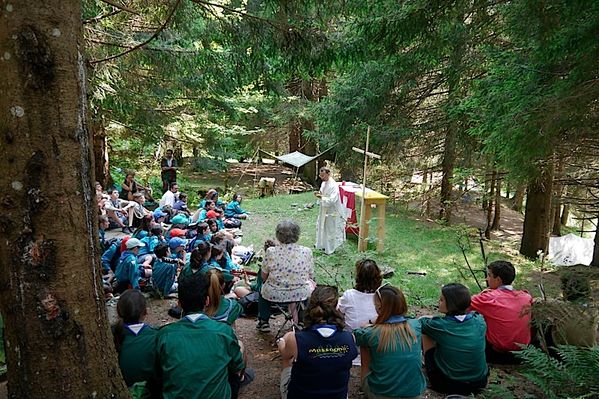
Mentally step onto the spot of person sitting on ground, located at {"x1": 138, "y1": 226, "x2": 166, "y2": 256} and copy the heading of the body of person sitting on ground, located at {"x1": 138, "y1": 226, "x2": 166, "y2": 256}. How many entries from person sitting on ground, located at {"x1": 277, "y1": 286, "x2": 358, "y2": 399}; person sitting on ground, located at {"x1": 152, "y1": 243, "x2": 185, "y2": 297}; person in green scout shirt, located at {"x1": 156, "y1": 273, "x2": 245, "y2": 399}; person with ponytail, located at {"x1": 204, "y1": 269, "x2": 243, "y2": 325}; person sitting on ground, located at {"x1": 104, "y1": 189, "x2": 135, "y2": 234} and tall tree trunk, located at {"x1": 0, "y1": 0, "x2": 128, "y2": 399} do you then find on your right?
5

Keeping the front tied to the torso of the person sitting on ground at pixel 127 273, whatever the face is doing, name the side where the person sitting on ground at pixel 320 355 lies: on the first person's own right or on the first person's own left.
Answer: on the first person's own right

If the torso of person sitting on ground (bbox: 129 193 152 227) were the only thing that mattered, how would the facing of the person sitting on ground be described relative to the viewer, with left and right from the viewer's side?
facing to the right of the viewer

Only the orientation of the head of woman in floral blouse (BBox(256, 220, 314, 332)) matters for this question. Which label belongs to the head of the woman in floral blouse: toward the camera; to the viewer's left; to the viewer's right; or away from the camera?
away from the camera

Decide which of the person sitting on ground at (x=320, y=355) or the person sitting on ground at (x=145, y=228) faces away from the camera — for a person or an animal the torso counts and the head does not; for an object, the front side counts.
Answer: the person sitting on ground at (x=320, y=355)

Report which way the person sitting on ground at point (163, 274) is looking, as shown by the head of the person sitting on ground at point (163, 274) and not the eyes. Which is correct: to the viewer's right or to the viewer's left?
to the viewer's right

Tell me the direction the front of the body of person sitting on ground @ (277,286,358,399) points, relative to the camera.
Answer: away from the camera

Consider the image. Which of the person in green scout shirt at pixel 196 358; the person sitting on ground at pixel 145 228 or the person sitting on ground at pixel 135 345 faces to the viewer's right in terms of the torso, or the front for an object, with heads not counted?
the person sitting on ground at pixel 145 228

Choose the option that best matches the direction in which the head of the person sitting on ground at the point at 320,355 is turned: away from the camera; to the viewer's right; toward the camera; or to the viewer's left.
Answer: away from the camera

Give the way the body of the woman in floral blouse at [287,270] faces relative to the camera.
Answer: away from the camera

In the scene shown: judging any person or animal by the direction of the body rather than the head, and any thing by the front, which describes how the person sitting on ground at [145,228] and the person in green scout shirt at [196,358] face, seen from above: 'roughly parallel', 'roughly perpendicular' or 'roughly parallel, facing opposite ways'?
roughly perpendicular

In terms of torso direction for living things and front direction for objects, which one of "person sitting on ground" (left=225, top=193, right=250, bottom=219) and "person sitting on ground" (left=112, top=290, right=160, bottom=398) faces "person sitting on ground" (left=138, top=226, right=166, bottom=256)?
"person sitting on ground" (left=112, top=290, right=160, bottom=398)

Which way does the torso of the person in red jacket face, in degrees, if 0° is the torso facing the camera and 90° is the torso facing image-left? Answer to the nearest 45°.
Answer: approximately 135°

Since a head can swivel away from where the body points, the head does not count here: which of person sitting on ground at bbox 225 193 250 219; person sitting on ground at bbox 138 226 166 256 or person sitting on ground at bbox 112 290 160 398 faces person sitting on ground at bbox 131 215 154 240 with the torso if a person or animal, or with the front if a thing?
person sitting on ground at bbox 112 290 160 398
